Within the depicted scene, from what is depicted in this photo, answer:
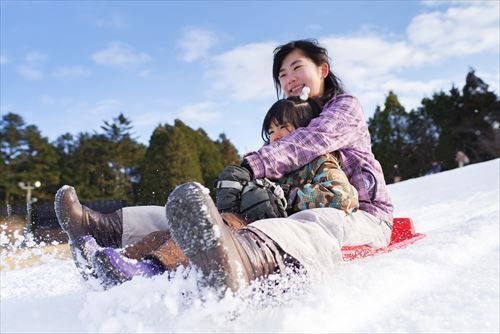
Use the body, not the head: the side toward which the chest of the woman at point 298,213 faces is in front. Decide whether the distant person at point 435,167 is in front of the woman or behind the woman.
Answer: behind

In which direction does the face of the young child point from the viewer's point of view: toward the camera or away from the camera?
toward the camera

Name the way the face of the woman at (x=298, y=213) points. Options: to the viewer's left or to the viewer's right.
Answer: to the viewer's left

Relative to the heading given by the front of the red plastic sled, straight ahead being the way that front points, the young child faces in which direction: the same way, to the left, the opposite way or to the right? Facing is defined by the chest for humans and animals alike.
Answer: the same way

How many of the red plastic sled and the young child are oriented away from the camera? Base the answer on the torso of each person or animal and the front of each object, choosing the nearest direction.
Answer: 0

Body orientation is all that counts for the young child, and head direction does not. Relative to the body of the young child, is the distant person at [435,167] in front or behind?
behind

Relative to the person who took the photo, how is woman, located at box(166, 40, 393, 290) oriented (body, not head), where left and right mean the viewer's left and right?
facing the viewer and to the left of the viewer
